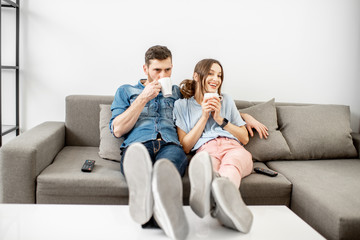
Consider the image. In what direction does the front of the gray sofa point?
toward the camera

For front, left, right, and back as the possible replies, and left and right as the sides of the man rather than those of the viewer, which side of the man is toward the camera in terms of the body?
front

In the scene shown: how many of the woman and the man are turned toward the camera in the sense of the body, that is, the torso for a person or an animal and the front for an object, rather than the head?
2

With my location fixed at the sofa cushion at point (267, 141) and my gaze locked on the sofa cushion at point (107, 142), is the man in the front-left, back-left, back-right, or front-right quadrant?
front-left
